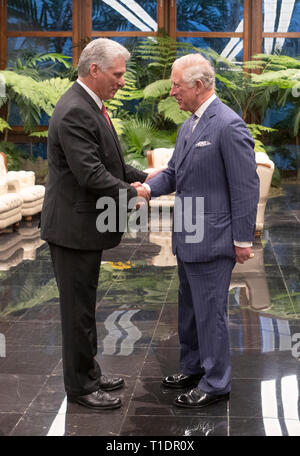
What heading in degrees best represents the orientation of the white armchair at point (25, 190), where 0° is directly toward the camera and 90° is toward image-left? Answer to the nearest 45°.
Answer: approximately 315°

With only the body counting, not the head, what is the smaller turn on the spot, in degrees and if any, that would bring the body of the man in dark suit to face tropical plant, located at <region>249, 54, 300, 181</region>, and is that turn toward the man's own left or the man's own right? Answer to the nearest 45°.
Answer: approximately 90° to the man's own left

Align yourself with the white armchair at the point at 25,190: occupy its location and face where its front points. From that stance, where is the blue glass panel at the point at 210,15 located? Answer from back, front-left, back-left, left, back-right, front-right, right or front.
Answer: left

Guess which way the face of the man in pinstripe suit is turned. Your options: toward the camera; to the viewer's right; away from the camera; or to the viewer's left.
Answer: to the viewer's left

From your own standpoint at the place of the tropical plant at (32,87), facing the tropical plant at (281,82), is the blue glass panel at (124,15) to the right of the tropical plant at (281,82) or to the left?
left

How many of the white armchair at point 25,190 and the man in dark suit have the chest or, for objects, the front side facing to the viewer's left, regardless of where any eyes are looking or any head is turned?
0

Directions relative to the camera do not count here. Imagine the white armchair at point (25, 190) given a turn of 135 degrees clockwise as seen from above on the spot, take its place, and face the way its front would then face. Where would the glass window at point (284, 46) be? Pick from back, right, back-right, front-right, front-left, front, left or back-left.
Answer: back-right

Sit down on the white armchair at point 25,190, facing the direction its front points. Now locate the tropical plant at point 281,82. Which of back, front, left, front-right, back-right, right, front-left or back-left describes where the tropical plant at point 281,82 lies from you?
left

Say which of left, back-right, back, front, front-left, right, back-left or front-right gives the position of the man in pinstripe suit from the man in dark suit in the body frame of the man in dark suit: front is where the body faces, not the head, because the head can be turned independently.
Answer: front

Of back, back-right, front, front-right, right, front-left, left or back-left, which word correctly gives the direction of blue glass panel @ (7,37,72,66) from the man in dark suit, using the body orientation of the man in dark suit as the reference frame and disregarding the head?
left

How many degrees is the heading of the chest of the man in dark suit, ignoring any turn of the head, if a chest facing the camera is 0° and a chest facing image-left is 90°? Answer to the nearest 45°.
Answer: approximately 270°

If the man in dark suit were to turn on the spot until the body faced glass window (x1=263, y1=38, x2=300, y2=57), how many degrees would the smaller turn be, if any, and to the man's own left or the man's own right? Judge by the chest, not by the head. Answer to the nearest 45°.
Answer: approximately 90° to the man's own left

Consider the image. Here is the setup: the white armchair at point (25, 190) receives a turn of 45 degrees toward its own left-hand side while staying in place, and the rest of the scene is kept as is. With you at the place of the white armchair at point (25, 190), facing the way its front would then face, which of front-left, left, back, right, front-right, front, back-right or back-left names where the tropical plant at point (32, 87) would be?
left

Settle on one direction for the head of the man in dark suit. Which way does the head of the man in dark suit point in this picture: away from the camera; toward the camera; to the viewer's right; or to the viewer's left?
to the viewer's right

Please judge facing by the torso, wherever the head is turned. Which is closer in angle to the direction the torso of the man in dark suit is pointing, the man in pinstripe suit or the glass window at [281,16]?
the man in pinstripe suit
